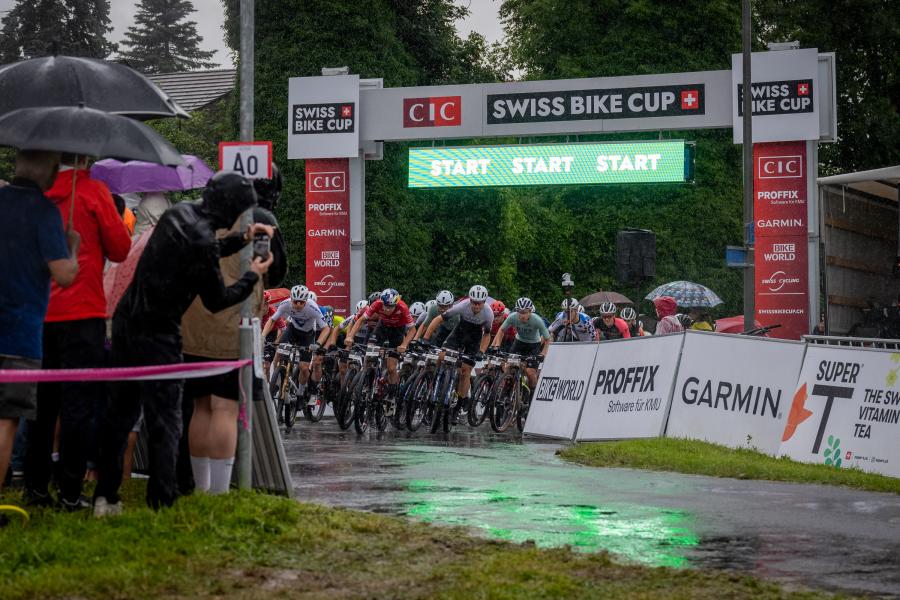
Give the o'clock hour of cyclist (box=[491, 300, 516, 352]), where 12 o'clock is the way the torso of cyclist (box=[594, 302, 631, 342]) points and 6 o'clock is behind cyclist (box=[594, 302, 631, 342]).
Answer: cyclist (box=[491, 300, 516, 352]) is roughly at 3 o'clock from cyclist (box=[594, 302, 631, 342]).

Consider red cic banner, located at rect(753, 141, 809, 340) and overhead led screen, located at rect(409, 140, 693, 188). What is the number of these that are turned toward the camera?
2

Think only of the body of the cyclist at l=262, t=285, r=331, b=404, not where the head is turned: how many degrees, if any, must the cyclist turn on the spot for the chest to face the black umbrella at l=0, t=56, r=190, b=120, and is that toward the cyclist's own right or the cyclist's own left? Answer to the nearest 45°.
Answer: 0° — they already face it

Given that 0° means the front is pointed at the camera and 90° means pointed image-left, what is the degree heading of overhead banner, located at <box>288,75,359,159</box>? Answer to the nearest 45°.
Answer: approximately 0°

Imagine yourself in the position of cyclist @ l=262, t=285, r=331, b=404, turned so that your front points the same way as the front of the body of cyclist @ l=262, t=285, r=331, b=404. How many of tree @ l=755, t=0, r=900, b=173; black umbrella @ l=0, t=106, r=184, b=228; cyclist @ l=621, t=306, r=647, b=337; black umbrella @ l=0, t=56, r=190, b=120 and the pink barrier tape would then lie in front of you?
3

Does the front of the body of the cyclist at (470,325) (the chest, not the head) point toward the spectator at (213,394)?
yes

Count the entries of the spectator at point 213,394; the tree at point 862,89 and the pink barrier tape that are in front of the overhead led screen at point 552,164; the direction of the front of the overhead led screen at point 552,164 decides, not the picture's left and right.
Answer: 2
